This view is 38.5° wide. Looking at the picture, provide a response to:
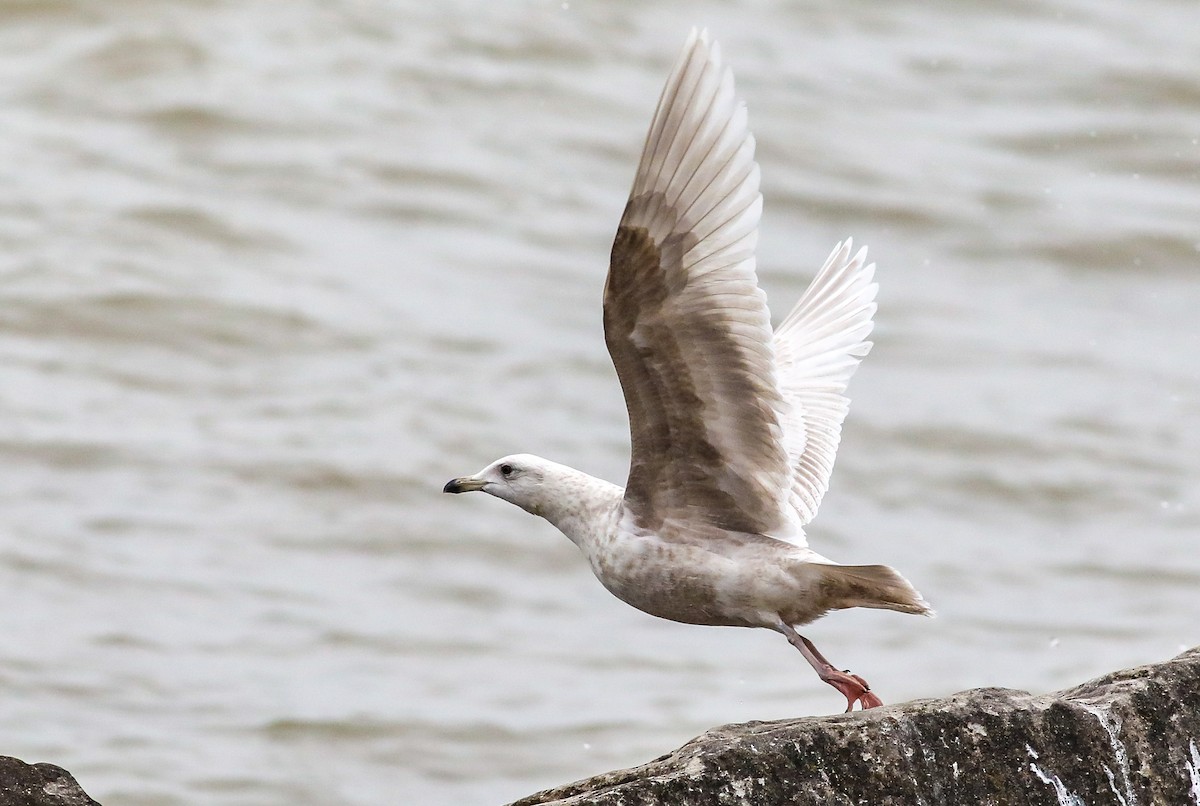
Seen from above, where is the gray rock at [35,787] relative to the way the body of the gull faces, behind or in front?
in front

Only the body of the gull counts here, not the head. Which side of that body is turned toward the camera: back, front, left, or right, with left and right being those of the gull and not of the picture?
left
